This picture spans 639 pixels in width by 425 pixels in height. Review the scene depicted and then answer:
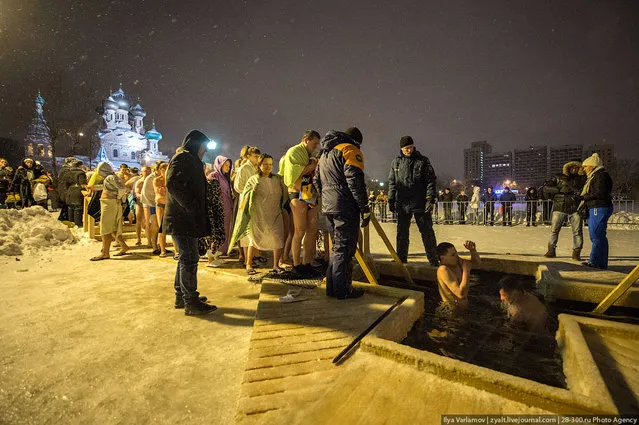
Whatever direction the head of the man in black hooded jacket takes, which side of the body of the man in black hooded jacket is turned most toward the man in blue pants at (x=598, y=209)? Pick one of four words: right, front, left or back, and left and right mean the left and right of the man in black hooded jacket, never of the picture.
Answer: front

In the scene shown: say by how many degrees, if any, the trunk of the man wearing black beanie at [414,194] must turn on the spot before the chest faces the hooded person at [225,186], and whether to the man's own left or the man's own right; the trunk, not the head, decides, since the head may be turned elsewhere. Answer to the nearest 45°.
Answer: approximately 90° to the man's own right

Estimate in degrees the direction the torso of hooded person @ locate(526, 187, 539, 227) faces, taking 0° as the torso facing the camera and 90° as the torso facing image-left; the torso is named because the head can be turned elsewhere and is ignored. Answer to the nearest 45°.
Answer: approximately 0°

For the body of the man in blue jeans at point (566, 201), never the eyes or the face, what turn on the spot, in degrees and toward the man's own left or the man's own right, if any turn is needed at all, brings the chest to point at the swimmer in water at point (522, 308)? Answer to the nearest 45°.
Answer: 0° — they already face them

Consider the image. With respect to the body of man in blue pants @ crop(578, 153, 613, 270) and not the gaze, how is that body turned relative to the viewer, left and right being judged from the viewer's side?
facing to the left of the viewer

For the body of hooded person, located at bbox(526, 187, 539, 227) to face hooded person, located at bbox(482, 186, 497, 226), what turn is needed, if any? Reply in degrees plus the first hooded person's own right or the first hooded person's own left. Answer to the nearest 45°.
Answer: approximately 90° to the first hooded person's own right

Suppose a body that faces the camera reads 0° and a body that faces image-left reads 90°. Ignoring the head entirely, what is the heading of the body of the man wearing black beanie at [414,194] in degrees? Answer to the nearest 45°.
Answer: approximately 0°

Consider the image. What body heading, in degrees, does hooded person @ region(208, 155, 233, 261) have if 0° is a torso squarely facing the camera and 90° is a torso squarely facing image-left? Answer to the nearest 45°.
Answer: approximately 315°

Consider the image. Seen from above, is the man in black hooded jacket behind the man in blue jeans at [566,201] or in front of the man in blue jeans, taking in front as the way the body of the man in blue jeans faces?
in front

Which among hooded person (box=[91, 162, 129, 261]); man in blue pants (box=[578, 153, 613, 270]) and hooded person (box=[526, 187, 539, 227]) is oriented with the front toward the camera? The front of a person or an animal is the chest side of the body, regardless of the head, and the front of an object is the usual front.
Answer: hooded person (box=[526, 187, 539, 227])

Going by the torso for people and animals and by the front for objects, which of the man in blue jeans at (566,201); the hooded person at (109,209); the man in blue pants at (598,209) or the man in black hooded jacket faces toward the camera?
the man in blue jeans at (566,201)
